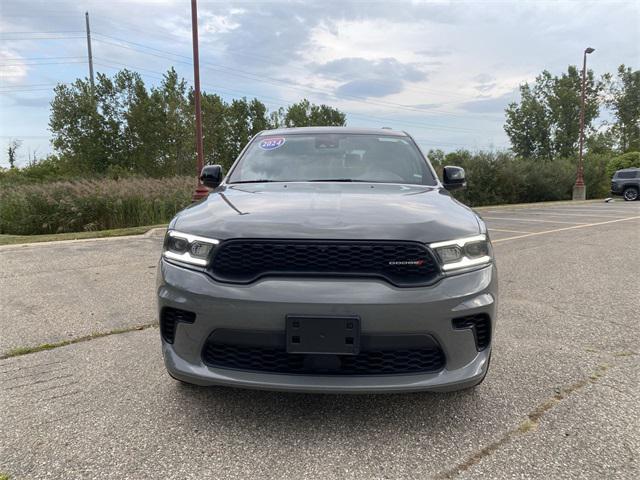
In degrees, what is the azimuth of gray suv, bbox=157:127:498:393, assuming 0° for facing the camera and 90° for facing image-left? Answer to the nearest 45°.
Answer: approximately 0°

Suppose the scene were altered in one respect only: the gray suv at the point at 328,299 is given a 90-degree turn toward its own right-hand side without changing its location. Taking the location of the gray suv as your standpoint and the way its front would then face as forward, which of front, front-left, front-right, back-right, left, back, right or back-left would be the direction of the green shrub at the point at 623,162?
back-right

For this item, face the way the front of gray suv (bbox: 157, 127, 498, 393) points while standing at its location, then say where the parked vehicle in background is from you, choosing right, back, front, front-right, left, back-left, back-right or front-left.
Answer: back-left
